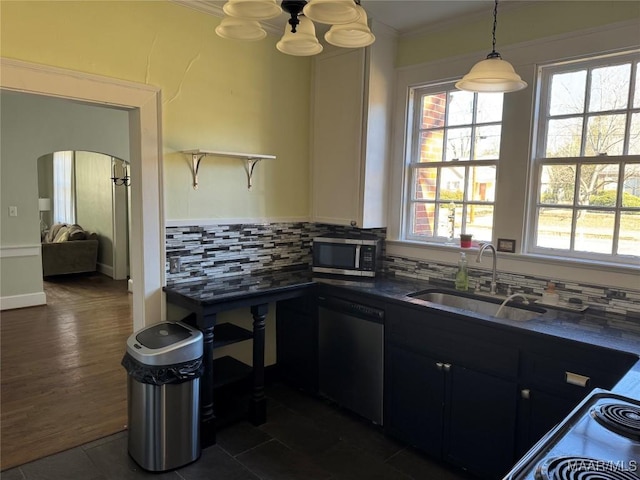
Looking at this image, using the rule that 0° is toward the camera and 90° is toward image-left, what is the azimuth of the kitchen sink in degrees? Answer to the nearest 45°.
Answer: approximately 45°

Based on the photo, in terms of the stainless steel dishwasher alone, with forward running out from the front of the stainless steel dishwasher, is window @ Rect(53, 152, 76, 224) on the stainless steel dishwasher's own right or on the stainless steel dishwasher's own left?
on the stainless steel dishwasher's own right

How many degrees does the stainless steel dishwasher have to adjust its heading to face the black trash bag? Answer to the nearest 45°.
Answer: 0° — it already faces it

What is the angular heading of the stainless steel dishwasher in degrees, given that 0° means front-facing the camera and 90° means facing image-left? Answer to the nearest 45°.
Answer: approximately 45°

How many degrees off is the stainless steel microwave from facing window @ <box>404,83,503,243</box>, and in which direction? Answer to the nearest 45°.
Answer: approximately 90° to its left

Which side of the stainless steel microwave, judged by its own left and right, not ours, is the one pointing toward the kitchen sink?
left

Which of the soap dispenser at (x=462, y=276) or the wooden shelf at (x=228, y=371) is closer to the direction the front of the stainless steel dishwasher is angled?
the wooden shelf

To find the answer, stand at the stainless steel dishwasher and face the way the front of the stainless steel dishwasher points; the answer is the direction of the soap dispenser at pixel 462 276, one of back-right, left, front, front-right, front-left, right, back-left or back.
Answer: back-left

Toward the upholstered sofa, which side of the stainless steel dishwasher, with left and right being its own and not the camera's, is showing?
right
